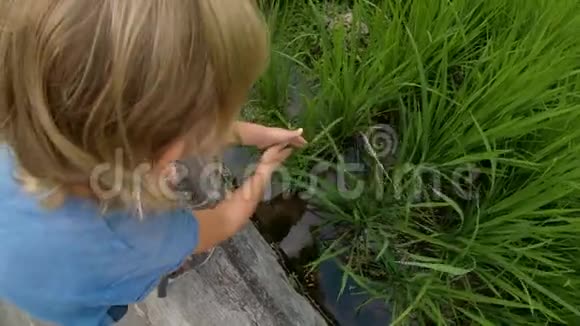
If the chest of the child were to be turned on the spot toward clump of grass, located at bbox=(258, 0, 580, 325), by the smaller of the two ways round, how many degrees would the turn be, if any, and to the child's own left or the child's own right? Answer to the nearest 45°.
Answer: approximately 45° to the child's own right

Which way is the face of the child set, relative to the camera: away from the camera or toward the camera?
away from the camera

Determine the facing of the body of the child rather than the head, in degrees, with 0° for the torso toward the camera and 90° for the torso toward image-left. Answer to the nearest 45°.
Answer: approximately 225°
